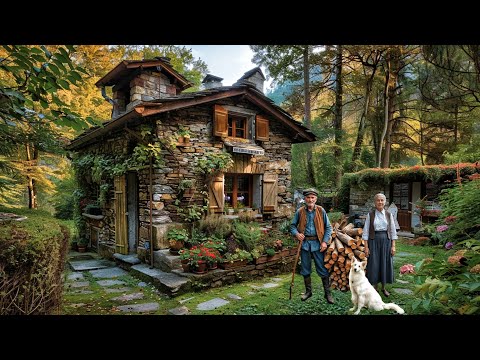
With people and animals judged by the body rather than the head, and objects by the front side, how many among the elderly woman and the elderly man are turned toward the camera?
2

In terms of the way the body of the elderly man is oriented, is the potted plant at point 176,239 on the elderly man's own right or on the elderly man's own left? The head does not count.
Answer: on the elderly man's own right

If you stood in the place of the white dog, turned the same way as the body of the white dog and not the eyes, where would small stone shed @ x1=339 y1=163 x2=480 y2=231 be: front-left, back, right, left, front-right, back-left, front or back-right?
back-right

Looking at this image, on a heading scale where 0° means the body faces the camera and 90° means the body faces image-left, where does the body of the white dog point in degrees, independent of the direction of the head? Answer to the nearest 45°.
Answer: approximately 45°

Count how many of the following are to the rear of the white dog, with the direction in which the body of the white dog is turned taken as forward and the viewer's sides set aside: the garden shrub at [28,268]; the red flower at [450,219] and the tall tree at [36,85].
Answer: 1

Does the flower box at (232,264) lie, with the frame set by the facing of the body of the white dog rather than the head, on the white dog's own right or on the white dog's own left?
on the white dog's own right

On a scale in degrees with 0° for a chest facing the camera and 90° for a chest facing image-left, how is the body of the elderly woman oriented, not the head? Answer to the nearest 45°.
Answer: approximately 0°

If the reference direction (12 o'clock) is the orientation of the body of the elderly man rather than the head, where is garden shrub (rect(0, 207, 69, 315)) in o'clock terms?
The garden shrub is roughly at 2 o'clock from the elderly man.

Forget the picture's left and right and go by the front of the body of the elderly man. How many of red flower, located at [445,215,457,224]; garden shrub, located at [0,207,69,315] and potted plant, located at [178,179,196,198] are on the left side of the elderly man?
1
